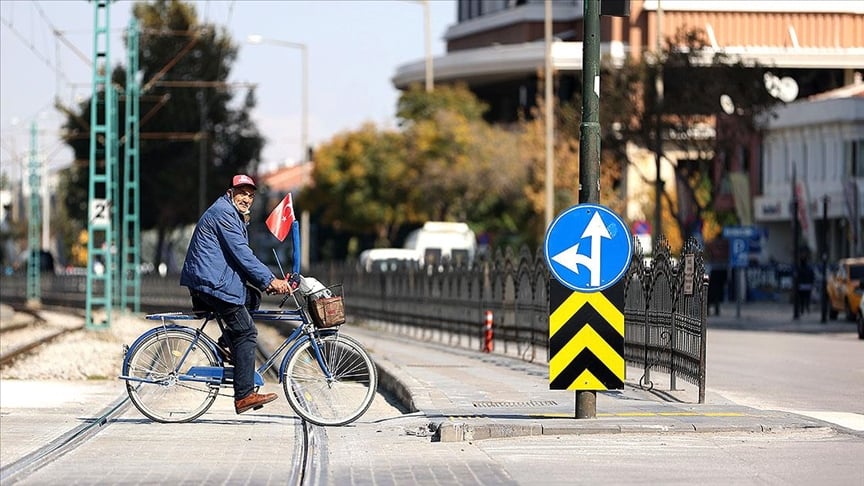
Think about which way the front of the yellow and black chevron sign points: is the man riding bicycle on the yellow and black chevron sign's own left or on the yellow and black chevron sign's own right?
on the yellow and black chevron sign's own right

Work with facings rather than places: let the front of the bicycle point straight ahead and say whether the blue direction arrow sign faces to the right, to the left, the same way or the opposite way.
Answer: to the right

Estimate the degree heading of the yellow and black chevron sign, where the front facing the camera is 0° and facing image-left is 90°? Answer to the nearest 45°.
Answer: approximately 0°

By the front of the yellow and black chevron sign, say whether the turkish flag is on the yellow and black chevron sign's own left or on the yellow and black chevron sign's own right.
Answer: on the yellow and black chevron sign's own right

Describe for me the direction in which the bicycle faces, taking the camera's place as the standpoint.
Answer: facing to the right of the viewer

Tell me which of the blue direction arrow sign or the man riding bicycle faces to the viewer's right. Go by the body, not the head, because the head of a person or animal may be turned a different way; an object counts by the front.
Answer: the man riding bicycle

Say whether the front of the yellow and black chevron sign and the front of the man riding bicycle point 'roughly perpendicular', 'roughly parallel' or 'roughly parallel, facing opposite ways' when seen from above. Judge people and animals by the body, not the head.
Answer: roughly perpendicular

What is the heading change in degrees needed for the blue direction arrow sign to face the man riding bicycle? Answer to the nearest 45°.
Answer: approximately 90° to its right

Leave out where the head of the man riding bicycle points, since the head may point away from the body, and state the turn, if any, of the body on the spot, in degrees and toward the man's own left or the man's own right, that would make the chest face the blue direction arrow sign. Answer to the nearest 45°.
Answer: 0° — they already face it

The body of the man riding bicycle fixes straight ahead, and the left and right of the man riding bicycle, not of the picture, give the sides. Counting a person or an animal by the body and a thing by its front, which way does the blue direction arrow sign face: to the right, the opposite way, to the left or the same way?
to the right

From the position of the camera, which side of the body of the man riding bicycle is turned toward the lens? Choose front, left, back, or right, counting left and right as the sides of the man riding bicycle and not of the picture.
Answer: right

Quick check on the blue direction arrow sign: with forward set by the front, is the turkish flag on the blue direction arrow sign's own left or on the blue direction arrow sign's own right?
on the blue direction arrow sign's own right
